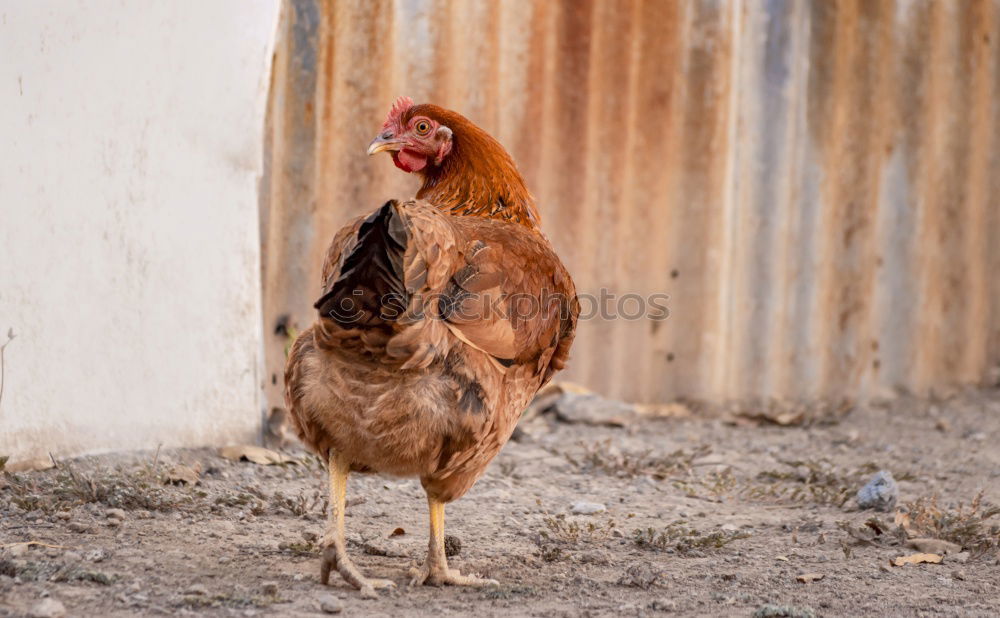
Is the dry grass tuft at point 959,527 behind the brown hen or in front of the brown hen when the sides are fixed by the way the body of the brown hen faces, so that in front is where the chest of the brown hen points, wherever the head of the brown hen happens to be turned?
in front

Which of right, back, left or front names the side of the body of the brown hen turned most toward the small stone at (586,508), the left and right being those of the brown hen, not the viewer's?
front

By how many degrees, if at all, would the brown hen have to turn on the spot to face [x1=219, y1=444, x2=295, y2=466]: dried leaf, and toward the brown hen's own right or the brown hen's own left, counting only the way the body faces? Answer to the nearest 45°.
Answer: approximately 90° to the brown hen's own left

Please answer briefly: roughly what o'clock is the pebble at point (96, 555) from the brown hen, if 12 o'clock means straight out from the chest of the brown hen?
The pebble is roughly at 8 o'clock from the brown hen.

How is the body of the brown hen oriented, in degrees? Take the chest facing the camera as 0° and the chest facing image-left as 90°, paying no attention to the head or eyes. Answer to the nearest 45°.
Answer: approximately 225°

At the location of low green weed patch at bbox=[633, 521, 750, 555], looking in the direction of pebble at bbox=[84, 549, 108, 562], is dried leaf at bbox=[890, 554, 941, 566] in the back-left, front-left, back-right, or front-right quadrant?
back-left

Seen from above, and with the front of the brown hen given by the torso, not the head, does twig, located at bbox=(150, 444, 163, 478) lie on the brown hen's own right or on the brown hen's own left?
on the brown hen's own left

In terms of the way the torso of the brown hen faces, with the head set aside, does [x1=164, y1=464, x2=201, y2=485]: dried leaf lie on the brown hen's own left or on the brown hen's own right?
on the brown hen's own left

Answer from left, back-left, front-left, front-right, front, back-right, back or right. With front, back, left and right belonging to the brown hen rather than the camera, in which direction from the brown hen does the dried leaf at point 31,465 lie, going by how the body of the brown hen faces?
left

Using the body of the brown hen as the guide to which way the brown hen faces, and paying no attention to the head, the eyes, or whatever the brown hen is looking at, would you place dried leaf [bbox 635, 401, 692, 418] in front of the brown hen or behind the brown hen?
in front
